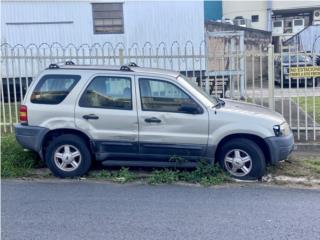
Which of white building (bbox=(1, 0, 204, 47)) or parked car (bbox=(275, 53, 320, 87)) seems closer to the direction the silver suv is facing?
the parked car

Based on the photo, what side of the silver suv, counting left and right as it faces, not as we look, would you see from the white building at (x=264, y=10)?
left

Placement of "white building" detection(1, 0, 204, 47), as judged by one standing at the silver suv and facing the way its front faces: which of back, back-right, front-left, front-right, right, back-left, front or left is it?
left

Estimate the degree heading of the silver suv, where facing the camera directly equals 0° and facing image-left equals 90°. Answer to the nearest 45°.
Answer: approximately 270°

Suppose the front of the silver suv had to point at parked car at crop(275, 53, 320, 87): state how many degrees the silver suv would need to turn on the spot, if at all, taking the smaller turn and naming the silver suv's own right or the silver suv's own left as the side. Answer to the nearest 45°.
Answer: approximately 45° to the silver suv's own left
